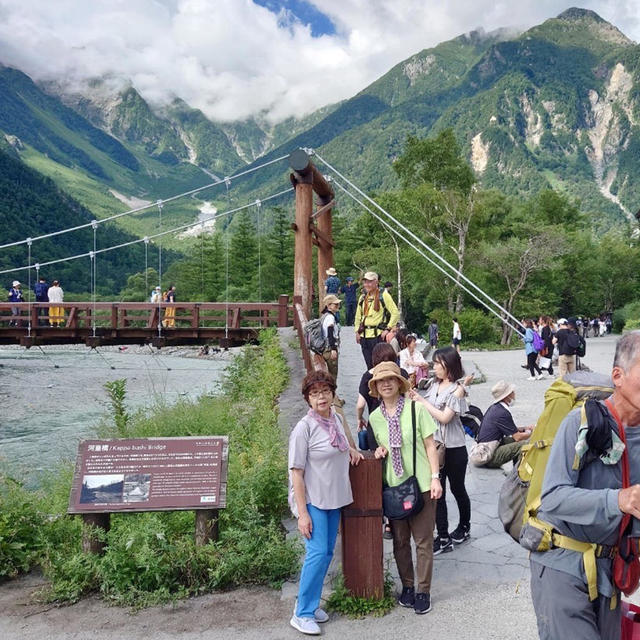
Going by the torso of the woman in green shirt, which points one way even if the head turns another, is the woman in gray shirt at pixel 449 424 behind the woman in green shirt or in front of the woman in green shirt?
behind

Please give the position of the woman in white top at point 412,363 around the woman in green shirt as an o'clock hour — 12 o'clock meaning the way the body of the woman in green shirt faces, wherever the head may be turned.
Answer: The woman in white top is roughly at 6 o'clock from the woman in green shirt.

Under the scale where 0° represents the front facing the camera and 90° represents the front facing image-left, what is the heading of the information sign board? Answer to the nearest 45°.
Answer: approximately 0°

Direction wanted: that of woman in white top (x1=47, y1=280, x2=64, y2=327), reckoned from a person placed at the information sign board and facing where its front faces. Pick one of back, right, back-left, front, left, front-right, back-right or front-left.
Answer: back

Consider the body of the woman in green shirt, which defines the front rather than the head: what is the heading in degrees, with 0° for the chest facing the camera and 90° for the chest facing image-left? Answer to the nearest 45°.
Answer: approximately 0°
